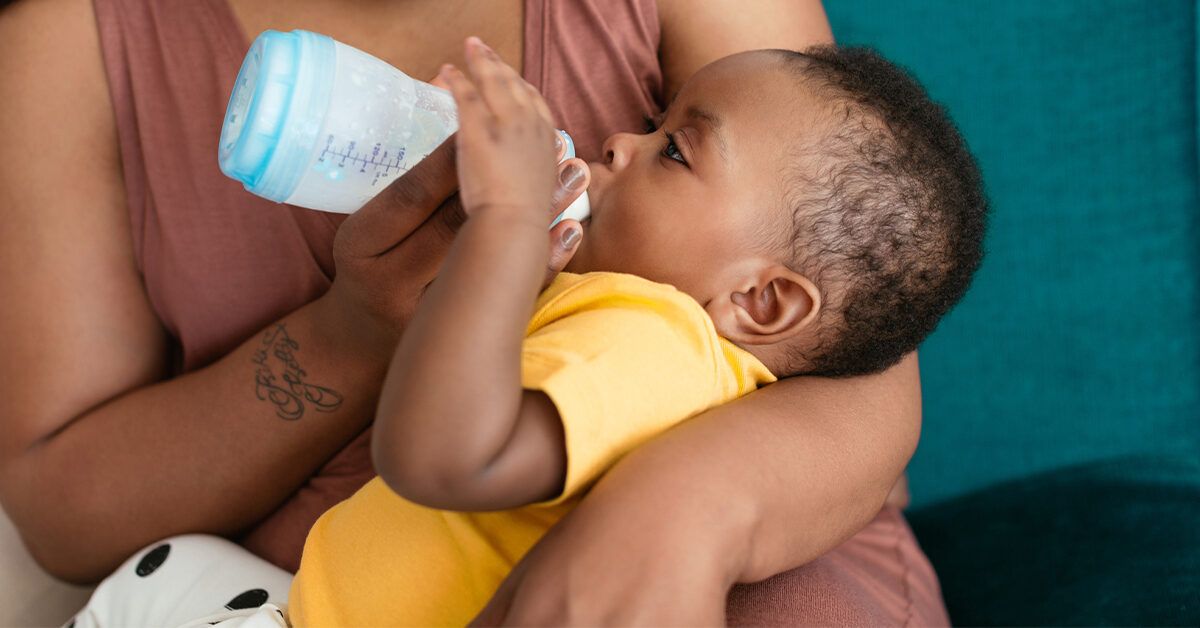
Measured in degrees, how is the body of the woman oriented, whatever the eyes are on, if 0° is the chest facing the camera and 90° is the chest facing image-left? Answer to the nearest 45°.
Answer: approximately 0°
